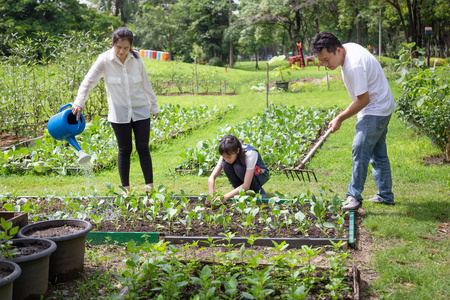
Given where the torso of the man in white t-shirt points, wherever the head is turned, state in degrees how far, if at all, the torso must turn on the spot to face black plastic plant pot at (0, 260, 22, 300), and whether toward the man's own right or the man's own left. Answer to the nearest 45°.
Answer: approximately 45° to the man's own left

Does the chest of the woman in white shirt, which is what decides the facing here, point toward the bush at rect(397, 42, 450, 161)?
no

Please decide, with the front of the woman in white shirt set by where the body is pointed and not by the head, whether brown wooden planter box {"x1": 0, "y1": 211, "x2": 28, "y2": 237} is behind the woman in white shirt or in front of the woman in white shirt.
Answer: in front

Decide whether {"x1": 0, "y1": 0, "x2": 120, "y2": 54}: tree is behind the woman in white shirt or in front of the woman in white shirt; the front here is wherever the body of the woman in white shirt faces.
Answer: behind

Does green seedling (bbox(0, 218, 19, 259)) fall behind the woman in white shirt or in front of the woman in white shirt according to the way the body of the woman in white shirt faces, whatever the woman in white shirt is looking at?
in front

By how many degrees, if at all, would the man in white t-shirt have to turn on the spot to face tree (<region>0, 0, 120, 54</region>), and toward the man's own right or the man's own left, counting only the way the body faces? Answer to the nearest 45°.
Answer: approximately 45° to the man's own right

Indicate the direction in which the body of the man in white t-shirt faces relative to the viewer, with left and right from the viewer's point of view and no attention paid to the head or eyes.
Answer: facing to the left of the viewer

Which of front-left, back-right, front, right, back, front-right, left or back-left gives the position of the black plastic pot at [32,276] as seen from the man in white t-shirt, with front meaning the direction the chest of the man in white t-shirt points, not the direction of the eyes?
front-left

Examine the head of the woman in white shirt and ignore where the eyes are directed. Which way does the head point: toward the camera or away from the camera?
toward the camera
